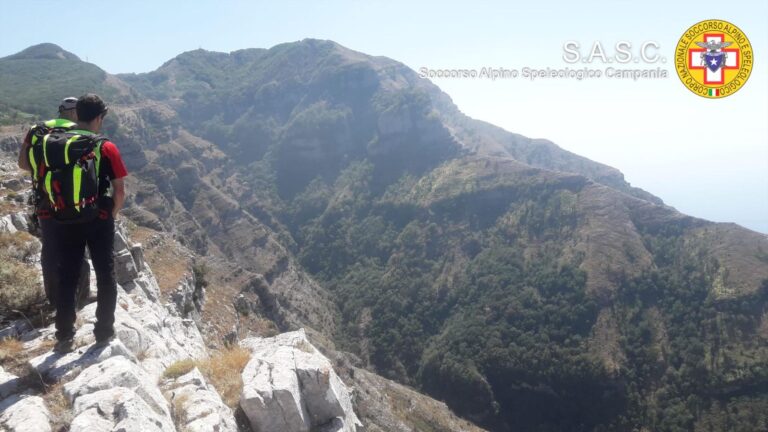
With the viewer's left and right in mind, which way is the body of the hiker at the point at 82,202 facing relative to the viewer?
facing away from the viewer and to the right of the viewer

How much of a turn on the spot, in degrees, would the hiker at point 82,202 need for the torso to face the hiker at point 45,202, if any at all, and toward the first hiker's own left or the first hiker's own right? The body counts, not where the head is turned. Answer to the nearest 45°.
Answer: approximately 90° to the first hiker's own left

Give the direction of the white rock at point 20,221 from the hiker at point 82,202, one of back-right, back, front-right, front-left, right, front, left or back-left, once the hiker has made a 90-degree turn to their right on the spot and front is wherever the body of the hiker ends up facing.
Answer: back-left

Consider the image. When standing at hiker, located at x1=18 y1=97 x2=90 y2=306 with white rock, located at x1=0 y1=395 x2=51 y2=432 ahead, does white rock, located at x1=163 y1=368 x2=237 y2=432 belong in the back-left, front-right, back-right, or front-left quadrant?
front-left
